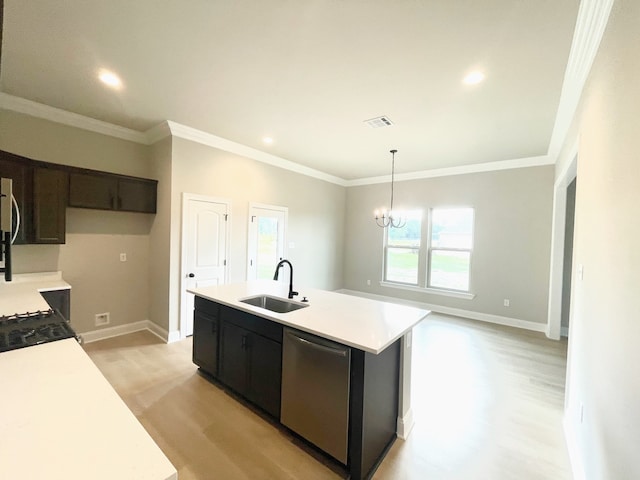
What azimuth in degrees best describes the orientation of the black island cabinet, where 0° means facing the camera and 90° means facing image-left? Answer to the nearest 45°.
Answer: approximately 45°

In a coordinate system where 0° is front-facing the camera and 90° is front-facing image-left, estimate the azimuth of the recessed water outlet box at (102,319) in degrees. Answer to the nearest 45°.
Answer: approximately 0°

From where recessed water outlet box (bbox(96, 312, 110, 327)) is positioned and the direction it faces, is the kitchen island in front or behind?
in front

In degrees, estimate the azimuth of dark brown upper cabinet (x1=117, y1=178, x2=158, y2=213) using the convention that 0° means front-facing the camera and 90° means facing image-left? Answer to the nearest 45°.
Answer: approximately 0°

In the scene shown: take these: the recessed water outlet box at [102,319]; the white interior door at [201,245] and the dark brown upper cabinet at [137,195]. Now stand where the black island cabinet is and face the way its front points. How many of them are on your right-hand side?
3

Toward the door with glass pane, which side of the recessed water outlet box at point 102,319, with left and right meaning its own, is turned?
left

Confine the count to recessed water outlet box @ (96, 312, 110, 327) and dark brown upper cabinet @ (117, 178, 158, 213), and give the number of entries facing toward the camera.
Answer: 2

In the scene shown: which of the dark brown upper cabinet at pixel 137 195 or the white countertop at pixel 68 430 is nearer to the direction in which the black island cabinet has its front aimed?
the white countertop

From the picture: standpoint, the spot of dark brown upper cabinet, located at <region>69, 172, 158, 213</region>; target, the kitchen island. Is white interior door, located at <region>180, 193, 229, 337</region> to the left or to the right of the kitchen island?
left
